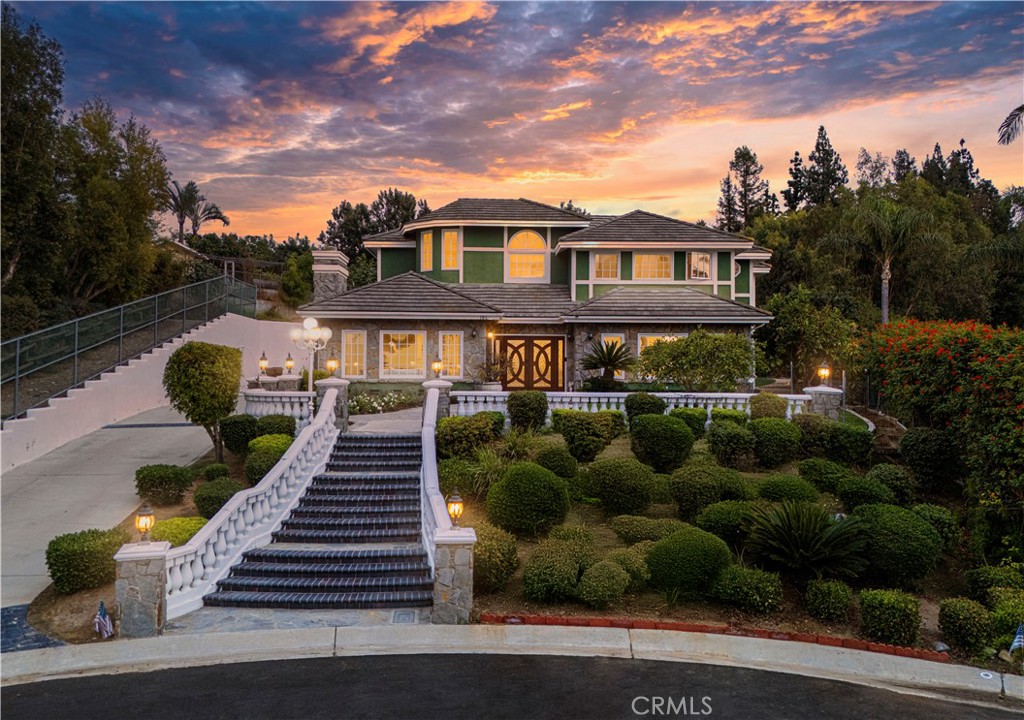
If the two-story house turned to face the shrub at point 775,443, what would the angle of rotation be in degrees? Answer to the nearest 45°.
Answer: approximately 45° to its left

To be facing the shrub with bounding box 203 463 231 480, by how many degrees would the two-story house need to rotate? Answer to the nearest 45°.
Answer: approximately 45° to its right

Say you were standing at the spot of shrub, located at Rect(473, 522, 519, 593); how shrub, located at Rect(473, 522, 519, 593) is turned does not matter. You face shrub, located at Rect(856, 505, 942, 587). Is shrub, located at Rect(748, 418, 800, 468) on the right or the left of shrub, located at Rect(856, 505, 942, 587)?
left

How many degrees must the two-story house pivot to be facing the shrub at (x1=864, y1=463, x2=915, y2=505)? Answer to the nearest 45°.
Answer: approximately 45° to its left

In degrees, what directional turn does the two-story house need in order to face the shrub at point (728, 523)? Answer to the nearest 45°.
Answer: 0° — it already faces it

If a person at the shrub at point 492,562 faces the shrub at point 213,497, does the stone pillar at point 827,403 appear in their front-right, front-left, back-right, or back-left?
back-right

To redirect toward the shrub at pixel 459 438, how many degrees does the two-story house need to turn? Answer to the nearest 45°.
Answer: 0° — it already faces it

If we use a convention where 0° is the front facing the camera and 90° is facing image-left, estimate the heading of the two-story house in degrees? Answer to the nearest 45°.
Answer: approximately 0°
